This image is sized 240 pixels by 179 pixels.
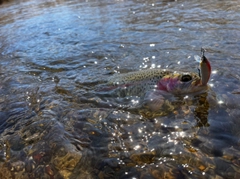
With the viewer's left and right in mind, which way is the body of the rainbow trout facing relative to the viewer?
facing to the right of the viewer
